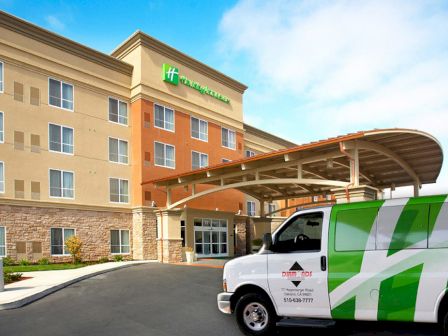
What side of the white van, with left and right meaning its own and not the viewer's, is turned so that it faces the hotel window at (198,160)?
right

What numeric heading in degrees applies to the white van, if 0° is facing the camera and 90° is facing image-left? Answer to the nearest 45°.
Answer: approximately 90°

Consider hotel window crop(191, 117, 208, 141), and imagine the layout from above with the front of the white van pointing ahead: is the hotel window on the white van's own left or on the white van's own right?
on the white van's own right
